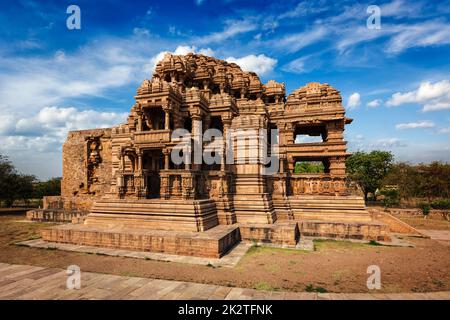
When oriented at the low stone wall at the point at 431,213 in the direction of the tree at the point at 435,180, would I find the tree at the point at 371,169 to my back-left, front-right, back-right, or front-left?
front-left

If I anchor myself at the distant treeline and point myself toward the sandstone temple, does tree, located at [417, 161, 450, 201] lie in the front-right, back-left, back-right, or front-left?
front-left
